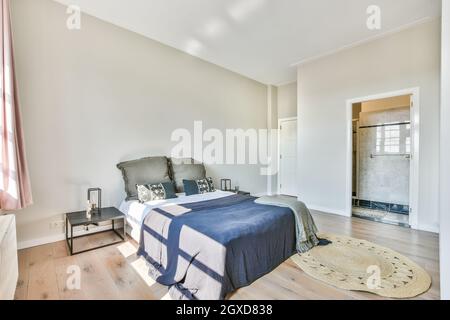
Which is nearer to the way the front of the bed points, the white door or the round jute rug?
the round jute rug

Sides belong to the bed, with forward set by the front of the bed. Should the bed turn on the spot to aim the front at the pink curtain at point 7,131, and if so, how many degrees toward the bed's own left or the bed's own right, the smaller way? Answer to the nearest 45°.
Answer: approximately 135° to the bed's own right

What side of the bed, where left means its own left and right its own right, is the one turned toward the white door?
left

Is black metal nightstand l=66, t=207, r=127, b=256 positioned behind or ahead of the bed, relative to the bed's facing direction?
behind

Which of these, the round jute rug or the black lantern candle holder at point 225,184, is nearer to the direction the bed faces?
the round jute rug

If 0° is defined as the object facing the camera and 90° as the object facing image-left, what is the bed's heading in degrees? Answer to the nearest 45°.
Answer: approximately 315°

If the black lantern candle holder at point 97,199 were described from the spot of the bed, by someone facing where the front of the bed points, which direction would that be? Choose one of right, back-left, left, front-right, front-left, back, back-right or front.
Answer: back

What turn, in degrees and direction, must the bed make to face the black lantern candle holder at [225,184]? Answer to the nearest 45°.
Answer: approximately 135° to its left
